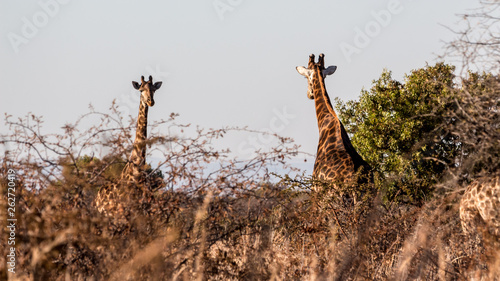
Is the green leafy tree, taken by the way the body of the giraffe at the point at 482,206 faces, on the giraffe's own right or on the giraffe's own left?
on the giraffe's own left

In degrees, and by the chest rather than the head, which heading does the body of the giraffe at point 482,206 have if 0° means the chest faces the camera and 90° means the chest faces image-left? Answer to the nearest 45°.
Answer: approximately 270°
